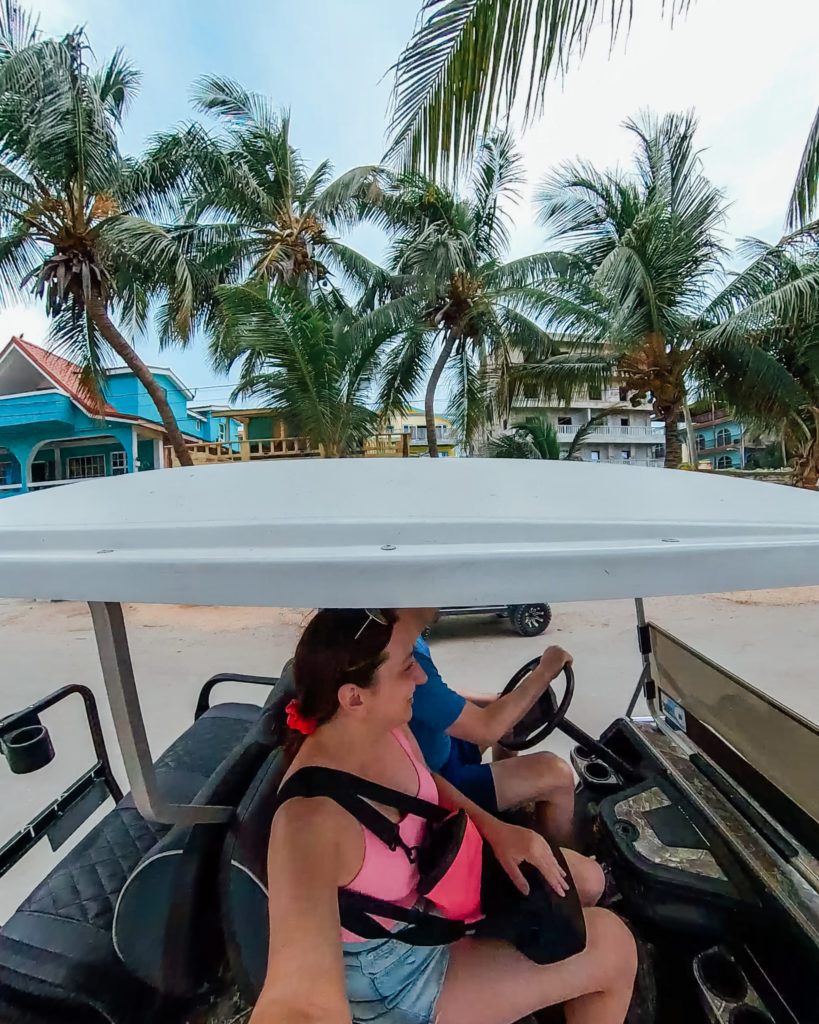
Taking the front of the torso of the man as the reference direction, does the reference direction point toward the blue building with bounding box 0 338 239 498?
no

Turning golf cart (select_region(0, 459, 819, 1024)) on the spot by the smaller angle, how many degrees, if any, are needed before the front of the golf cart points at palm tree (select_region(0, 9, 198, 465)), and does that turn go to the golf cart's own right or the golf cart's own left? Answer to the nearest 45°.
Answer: approximately 135° to the golf cart's own left

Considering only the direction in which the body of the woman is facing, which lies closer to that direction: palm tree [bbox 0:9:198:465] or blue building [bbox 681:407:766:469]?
the blue building

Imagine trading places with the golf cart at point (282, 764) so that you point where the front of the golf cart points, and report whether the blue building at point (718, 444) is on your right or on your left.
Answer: on your left

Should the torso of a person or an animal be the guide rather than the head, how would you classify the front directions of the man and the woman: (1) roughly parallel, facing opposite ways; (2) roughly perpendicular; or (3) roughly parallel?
roughly parallel

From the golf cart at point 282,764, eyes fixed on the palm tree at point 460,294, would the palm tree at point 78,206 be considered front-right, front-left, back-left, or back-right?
front-left

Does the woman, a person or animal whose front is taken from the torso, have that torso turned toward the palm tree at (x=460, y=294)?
no

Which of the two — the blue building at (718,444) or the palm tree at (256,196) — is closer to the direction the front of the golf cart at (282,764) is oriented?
the blue building

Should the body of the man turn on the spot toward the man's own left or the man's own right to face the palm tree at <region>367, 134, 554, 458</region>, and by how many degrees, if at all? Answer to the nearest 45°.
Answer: approximately 90° to the man's own left

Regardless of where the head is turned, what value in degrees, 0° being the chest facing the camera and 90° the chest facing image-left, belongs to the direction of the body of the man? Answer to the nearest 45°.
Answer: approximately 270°

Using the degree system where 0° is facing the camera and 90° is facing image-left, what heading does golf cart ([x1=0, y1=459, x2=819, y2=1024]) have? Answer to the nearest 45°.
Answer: approximately 270°

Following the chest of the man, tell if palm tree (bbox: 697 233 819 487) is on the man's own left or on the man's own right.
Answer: on the man's own left

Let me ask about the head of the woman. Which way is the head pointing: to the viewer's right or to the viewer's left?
to the viewer's right

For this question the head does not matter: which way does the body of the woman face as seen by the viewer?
to the viewer's right

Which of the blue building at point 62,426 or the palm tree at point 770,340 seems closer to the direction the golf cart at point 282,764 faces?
the palm tree
